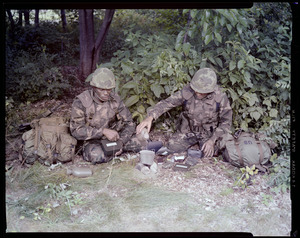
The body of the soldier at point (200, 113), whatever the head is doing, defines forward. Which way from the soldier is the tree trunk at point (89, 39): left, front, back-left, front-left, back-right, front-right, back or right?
back-right

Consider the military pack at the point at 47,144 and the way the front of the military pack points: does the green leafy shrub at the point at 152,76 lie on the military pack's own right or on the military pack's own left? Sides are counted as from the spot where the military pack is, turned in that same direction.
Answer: on the military pack's own left

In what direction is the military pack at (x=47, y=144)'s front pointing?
toward the camera

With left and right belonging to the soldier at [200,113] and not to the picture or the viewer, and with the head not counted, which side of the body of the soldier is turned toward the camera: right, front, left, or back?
front

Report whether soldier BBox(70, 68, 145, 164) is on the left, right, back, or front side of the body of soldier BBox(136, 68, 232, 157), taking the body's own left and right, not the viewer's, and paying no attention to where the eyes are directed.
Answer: right

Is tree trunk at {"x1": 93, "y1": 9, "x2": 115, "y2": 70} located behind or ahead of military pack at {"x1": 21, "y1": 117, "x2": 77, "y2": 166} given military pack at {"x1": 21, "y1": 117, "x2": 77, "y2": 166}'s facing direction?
behind

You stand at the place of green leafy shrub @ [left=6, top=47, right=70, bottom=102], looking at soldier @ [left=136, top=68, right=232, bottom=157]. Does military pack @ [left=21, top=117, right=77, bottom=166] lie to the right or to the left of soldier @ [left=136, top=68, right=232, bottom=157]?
right

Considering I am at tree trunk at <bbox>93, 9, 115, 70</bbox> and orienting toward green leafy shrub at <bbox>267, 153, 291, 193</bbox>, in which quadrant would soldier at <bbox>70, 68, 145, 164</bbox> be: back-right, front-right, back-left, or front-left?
front-right

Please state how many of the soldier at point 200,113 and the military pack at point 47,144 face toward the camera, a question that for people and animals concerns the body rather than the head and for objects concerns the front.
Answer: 2

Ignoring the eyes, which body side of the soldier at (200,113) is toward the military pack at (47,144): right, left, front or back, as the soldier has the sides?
right

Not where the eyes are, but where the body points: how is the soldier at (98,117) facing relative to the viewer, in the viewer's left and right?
facing the viewer and to the right of the viewer
